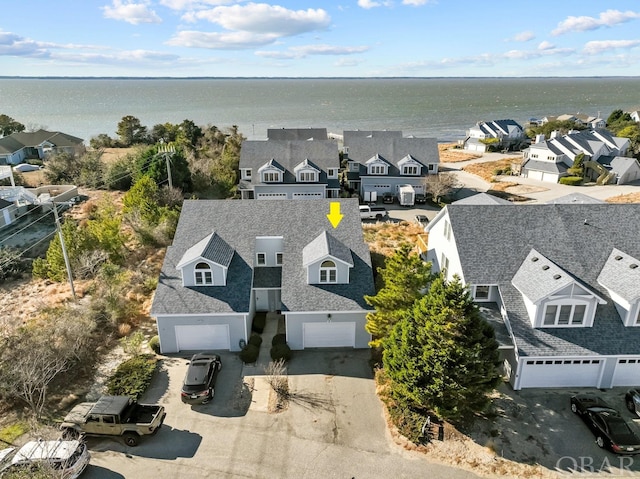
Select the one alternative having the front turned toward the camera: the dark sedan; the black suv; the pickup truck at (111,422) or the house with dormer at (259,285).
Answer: the house with dormer

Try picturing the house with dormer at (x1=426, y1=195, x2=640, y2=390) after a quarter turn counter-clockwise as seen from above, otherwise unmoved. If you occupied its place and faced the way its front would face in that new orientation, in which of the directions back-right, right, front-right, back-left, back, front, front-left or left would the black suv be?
back-right

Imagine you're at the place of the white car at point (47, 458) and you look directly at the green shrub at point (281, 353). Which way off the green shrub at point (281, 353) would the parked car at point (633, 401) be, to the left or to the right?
right

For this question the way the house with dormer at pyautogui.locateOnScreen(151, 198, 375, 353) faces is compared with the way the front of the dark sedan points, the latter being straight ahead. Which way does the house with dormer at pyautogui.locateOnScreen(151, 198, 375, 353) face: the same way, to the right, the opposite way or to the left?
the opposite way

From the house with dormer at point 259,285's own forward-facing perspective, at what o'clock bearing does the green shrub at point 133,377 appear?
The green shrub is roughly at 2 o'clock from the house with dormer.

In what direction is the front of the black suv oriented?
away from the camera

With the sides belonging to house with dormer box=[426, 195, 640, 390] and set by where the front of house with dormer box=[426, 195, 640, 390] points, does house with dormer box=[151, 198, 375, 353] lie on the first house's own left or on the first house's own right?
on the first house's own right

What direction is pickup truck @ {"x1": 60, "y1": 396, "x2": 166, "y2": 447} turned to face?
to the viewer's left

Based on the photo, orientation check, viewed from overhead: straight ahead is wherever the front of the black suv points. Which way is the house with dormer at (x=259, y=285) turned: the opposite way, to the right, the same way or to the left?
the opposite way
